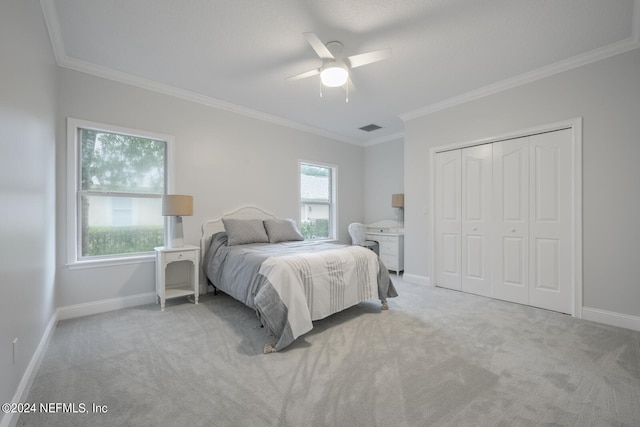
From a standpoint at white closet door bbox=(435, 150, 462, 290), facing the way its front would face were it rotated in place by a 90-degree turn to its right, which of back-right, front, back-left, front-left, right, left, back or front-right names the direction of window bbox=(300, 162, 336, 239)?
front-left

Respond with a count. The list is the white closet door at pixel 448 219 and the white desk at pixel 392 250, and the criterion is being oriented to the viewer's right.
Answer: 0

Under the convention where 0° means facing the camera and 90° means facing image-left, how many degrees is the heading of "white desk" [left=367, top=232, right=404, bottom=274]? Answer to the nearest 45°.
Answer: approximately 45°

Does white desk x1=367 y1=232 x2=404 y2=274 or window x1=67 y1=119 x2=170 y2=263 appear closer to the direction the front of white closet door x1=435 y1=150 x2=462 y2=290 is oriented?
the window

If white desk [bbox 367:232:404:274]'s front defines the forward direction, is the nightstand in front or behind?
in front

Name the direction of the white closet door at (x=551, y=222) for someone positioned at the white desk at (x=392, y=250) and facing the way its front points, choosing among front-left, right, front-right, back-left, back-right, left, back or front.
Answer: left

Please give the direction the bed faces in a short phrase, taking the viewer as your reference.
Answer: facing the viewer and to the right of the viewer

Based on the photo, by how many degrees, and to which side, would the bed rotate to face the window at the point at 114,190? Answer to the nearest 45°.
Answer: approximately 135° to its right

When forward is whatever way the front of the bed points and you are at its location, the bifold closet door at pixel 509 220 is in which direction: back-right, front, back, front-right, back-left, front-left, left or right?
front-left

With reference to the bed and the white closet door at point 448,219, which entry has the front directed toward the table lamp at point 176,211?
the white closet door

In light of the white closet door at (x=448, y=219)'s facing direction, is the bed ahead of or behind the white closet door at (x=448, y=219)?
ahead
